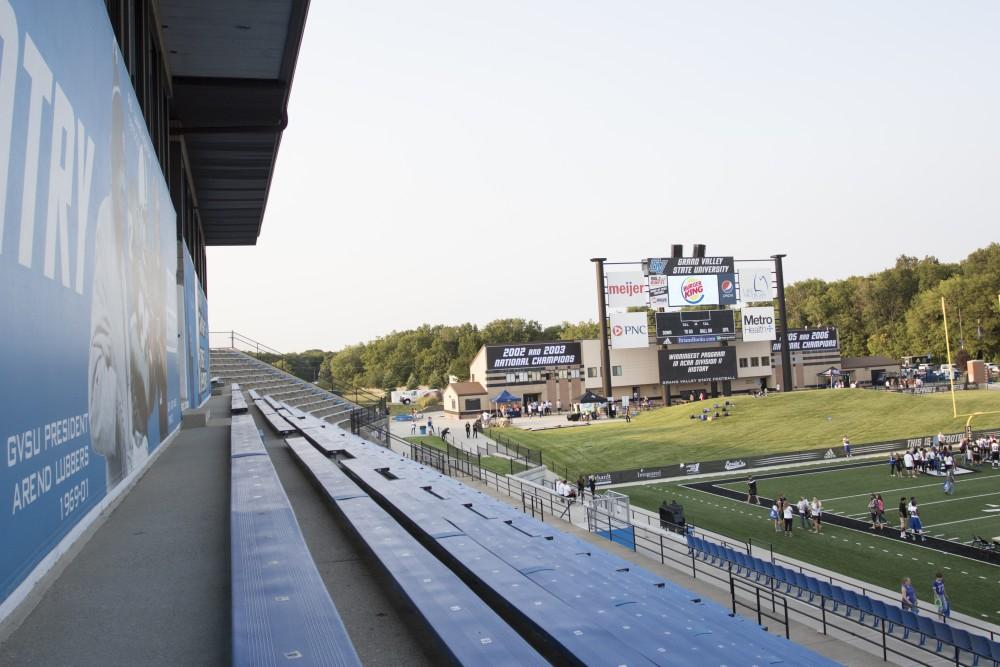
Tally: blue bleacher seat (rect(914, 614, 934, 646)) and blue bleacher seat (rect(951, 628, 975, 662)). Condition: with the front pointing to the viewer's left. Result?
0

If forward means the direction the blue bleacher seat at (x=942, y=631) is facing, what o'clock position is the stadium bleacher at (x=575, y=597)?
The stadium bleacher is roughly at 5 o'clock from the blue bleacher seat.

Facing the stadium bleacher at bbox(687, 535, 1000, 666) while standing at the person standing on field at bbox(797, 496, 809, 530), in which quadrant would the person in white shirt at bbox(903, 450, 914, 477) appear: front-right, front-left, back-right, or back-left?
back-left

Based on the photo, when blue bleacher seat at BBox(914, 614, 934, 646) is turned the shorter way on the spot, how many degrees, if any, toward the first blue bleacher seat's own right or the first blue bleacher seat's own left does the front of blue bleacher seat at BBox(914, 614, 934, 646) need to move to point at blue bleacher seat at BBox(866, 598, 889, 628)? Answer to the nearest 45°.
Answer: approximately 90° to the first blue bleacher seat's own left

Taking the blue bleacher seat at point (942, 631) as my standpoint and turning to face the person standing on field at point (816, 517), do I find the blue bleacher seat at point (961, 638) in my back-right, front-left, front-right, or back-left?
back-right

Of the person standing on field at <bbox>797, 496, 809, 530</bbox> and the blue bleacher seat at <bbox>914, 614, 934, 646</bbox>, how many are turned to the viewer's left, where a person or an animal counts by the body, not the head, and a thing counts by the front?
0

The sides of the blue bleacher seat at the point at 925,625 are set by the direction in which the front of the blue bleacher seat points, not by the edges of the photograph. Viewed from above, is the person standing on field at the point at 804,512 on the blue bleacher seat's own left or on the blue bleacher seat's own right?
on the blue bleacher seat's own left

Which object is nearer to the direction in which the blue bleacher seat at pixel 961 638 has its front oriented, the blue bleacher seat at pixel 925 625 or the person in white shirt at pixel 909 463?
the person in white shirt

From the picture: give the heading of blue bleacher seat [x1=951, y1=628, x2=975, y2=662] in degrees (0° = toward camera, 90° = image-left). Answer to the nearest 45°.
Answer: approximately 225°

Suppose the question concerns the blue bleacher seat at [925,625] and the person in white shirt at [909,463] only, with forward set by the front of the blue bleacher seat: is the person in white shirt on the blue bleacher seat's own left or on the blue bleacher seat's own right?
on the blue bleacher seat's own left
